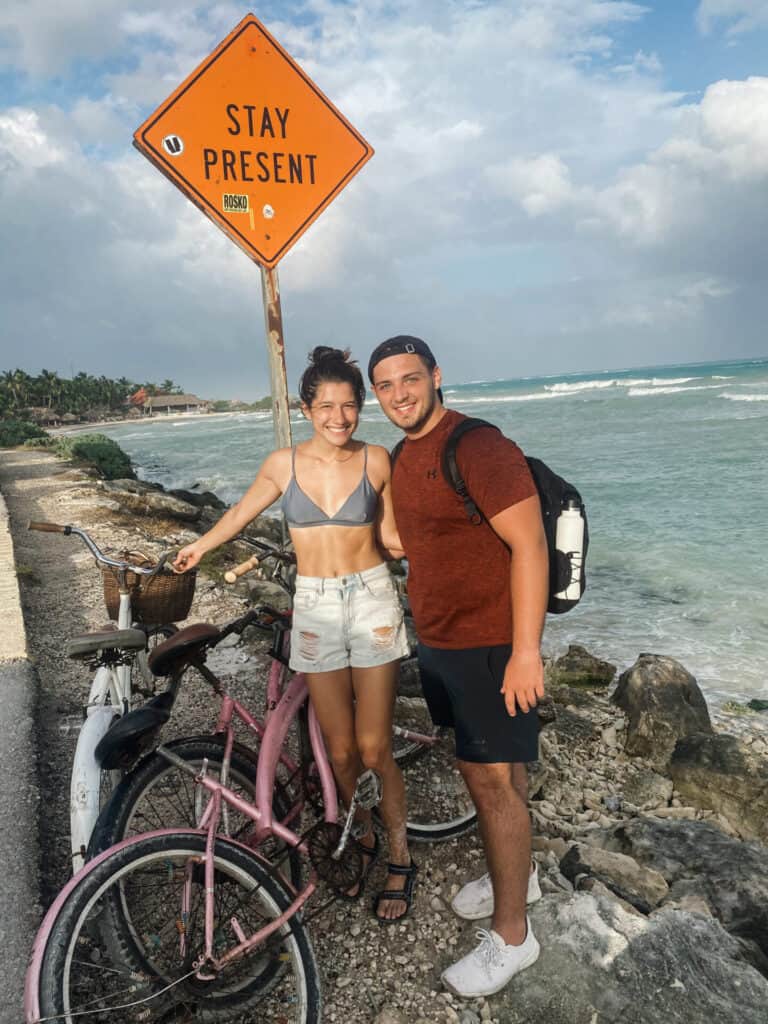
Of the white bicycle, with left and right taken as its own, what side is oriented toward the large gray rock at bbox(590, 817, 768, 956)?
right

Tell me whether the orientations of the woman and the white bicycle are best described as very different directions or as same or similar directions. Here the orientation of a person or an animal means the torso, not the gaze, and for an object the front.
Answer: very different directions

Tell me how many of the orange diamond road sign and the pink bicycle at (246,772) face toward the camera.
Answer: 1

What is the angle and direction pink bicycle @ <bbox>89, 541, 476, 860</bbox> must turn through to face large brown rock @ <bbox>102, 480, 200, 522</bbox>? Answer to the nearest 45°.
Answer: approximately 45° to its left

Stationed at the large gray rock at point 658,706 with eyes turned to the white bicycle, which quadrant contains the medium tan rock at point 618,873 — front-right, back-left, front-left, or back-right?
front-left

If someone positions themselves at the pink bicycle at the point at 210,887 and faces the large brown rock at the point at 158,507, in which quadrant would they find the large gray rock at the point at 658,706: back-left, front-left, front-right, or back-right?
front-right

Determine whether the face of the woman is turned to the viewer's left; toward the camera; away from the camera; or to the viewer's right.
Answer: toward the camera

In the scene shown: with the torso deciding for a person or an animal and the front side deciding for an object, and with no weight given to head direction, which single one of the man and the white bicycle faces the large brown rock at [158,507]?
the white bicycle

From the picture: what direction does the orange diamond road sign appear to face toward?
toward the camera

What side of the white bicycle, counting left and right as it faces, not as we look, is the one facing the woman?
right

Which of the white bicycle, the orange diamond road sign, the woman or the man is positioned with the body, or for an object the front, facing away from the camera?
the white bicycle

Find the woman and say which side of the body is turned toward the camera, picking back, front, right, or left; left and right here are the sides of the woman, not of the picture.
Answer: front

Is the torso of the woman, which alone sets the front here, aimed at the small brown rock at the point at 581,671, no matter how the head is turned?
no

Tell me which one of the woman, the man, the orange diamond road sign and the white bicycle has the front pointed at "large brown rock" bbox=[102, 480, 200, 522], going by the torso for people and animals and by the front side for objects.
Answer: the white bicycle
